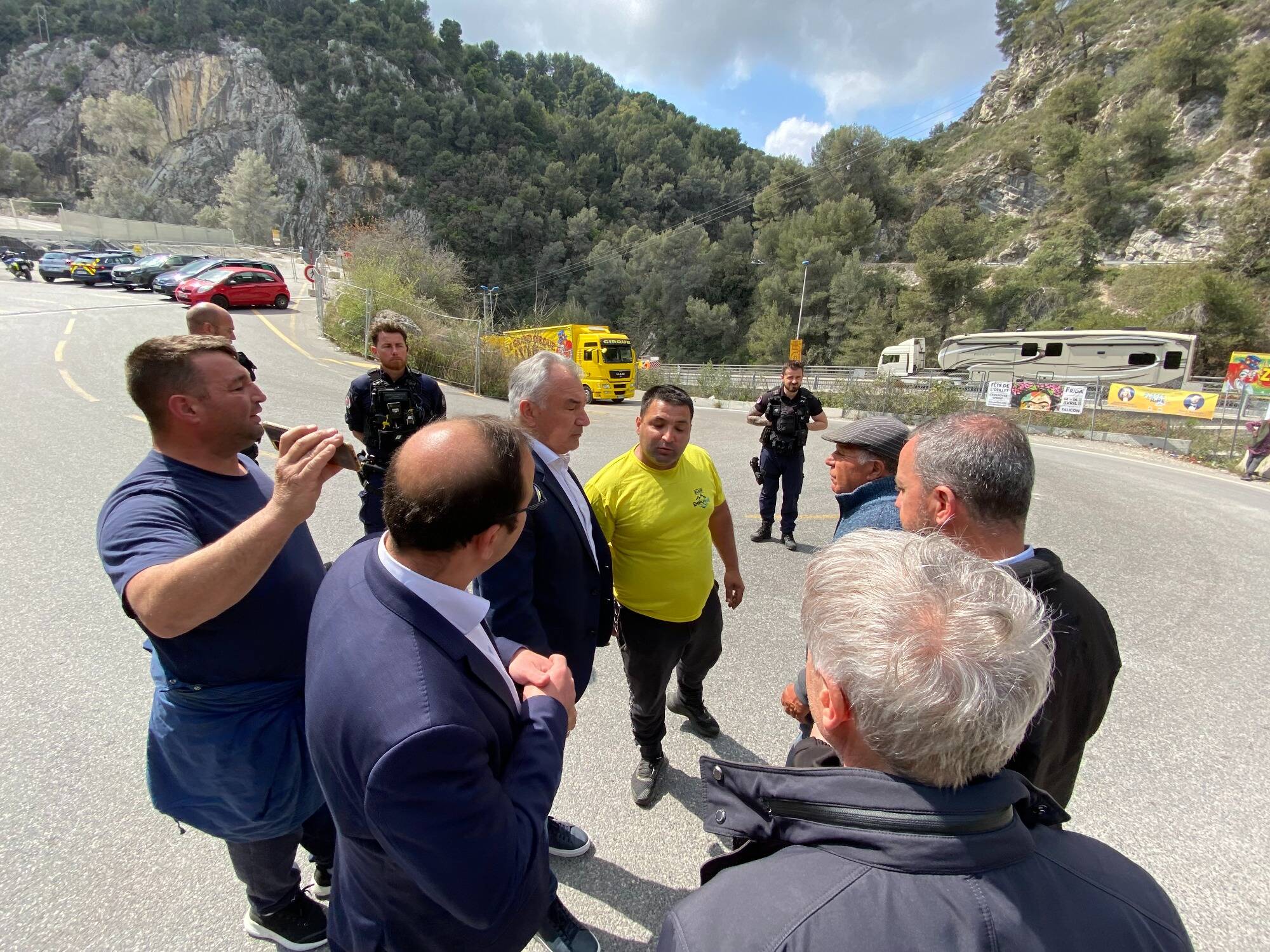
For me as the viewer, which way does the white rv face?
facing to the left of the viewer

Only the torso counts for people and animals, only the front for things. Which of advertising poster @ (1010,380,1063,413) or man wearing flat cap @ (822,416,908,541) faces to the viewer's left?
the man wearing flat cap

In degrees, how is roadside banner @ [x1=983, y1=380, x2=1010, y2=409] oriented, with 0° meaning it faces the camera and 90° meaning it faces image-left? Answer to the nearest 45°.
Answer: approximately 0°

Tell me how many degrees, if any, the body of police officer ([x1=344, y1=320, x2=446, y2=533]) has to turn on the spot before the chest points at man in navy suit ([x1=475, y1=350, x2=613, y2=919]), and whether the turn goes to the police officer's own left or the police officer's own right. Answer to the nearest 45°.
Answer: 0° — they already face them

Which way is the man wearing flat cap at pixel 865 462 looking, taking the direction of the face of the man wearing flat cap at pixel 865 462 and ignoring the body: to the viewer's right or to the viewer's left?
to the viewer's left

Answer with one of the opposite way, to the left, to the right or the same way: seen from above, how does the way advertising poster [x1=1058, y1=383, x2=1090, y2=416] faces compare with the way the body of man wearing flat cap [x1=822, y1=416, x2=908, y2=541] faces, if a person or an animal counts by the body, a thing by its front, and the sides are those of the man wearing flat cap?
to the left

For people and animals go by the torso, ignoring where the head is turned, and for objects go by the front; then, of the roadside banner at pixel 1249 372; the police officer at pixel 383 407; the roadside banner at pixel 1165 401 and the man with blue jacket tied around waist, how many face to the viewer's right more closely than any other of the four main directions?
1

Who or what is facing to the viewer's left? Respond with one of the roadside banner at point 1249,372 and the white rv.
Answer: the white rv

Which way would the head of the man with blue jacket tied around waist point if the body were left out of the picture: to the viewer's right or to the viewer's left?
to the viewer's right

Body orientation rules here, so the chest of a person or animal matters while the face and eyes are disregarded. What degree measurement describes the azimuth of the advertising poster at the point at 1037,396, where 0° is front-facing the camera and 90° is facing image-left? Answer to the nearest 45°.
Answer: approximately 0°

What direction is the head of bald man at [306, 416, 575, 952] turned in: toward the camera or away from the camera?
away from the camera
